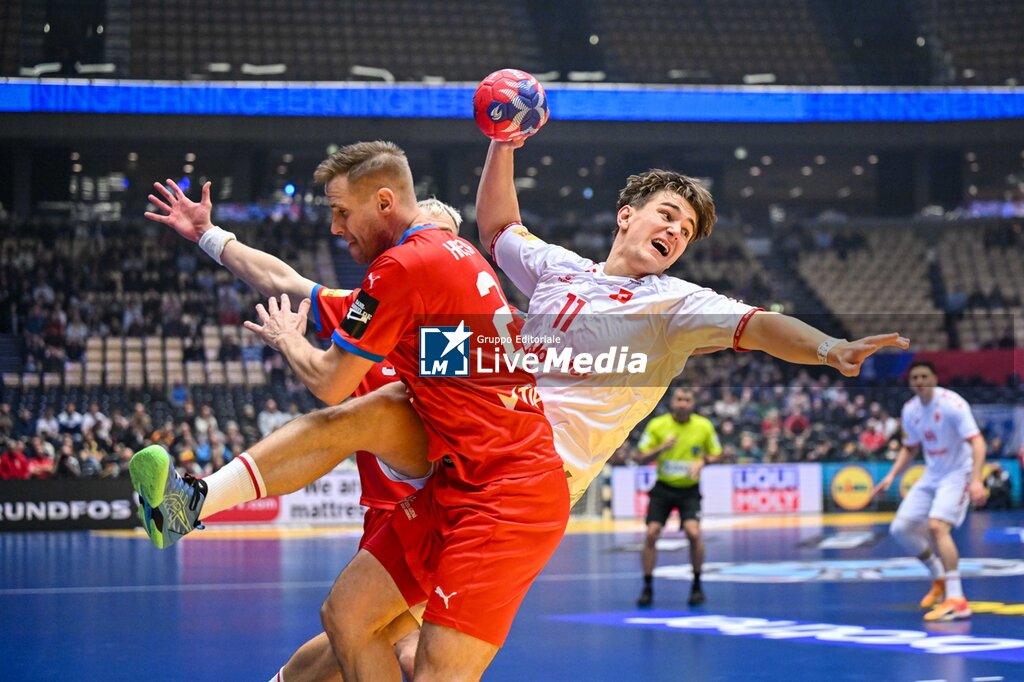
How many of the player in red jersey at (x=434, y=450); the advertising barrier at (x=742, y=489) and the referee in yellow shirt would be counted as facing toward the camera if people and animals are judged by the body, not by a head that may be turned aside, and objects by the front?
2

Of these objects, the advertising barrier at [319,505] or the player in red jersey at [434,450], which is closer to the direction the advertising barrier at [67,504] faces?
the player in red jersey

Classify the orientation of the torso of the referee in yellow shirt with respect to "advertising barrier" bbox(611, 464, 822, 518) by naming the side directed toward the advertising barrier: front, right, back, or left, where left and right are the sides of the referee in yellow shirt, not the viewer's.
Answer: back

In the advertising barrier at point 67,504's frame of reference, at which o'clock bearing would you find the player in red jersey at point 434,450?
The player in red jersey is roughly at 12 o'clock from the advertising barrier.

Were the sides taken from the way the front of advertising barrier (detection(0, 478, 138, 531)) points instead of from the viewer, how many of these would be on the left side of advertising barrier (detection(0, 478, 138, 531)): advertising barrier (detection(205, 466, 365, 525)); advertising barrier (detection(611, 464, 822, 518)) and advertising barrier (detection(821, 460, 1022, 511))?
3

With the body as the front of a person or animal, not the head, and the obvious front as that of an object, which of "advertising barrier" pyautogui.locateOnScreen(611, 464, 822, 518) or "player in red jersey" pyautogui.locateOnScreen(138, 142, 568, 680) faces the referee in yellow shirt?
the advertising barrier

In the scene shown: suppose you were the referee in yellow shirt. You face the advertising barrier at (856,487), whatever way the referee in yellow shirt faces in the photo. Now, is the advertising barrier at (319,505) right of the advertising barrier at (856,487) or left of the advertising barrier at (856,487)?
left

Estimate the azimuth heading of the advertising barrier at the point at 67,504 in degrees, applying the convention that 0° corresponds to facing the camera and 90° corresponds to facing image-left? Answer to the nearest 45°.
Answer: approximately 0°

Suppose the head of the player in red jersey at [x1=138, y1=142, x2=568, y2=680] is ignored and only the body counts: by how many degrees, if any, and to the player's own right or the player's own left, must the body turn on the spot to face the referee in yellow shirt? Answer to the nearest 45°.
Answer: approximately 90° to the player's own right
